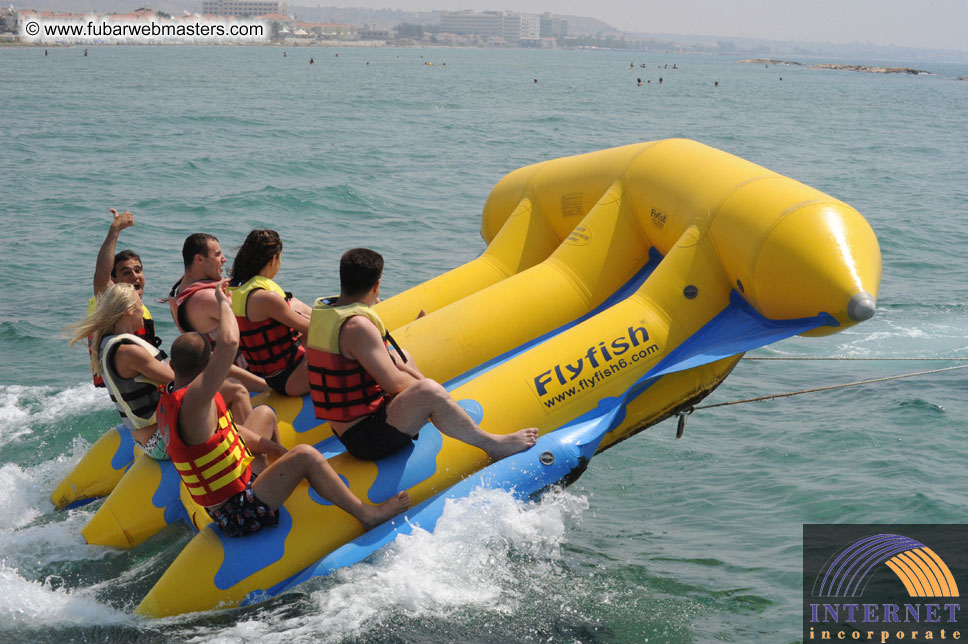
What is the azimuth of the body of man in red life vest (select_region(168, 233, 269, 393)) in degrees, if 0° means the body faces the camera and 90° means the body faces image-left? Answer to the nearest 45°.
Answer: approximately 270°

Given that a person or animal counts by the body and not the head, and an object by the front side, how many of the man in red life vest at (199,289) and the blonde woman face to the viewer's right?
2

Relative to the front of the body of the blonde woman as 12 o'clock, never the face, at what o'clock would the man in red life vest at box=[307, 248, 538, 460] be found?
The man in red life vest is roughly at 1 o'clock from the blonde woman.

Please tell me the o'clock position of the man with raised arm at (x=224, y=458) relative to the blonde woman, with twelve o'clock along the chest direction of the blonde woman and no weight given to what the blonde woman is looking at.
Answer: The man with raised arm is roughly at 2 o'clock from the blonde woman.

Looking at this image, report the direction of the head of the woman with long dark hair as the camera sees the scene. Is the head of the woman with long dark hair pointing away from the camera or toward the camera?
away from the camera

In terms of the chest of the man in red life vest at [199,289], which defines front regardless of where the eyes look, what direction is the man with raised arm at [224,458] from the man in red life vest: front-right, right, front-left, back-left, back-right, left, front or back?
right

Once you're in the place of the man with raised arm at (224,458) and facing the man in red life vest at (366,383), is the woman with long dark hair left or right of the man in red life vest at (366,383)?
left

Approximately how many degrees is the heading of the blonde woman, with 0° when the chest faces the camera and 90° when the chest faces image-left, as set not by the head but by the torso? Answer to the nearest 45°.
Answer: approximately 270°

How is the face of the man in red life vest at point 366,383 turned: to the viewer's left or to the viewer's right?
to the viewer's right
